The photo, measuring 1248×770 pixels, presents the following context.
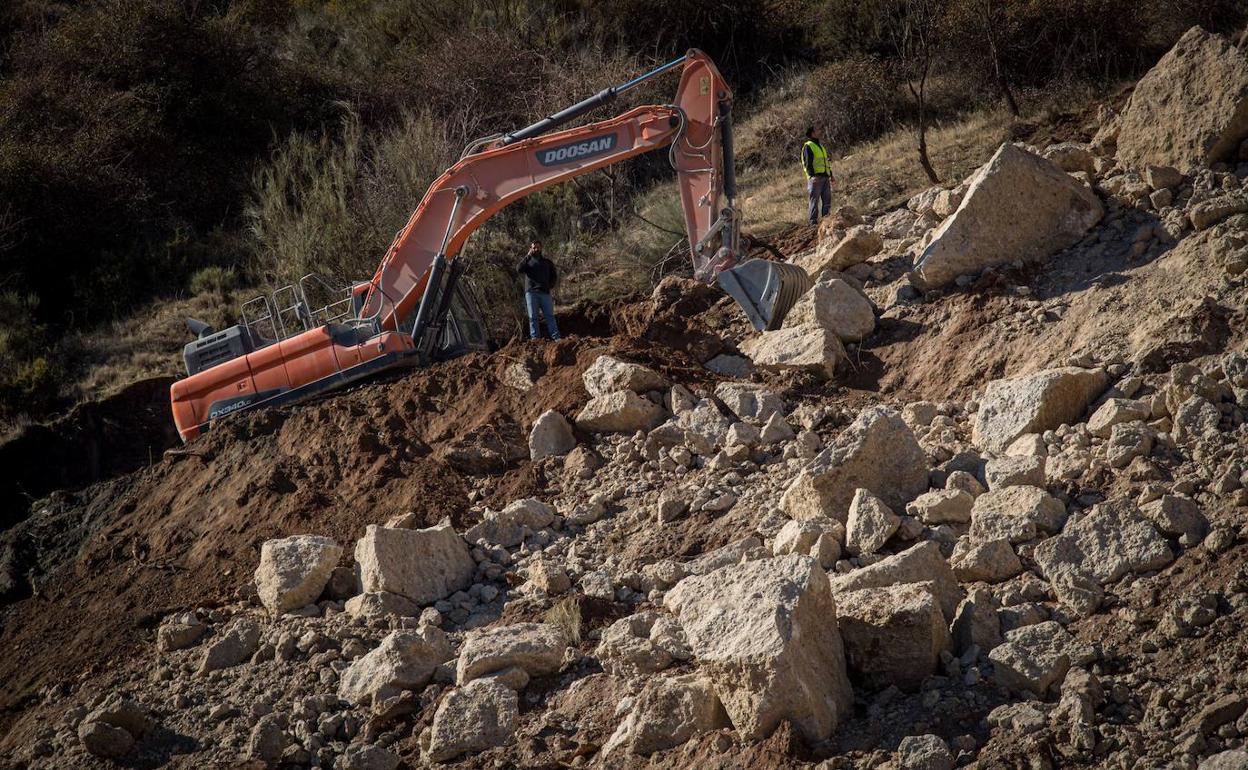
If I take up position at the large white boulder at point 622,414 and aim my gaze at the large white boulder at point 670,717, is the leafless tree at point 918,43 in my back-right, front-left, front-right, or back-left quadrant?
back-left

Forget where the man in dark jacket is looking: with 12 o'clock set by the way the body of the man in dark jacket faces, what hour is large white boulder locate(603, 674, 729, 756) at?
The large white boulder is roughly at 12 o'clock from the man in dark jacket.

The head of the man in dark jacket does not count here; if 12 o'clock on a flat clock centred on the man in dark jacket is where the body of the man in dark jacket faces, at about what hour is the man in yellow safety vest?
The man in yellow safety vest is roughly at 8 o'clock from the man in dark jacket.

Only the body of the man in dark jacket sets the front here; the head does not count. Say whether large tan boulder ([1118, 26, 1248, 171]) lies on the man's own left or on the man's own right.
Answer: on the man's own left

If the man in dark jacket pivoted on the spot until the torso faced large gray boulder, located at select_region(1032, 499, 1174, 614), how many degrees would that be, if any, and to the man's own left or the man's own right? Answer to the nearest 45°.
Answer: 0° — they already face it

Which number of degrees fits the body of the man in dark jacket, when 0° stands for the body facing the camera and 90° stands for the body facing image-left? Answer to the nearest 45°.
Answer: approximately 0°

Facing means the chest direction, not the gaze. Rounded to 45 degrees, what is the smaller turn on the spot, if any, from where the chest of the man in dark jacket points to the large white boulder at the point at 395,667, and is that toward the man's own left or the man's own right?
0° — they already face it

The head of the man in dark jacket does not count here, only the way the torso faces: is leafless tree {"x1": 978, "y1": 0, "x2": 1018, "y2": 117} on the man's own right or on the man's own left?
on the man's own left
